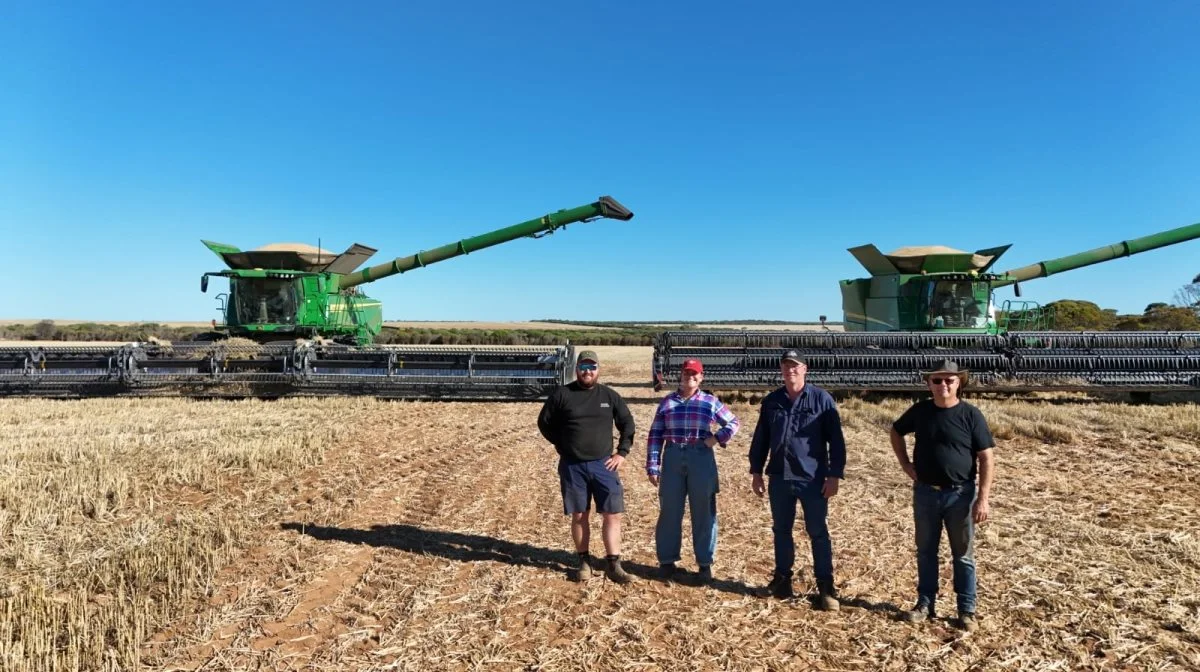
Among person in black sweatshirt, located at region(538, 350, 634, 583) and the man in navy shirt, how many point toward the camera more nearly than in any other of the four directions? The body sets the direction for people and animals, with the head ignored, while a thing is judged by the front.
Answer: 2

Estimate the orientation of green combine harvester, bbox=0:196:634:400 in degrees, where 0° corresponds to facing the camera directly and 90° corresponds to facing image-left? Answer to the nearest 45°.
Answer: approximately 45°

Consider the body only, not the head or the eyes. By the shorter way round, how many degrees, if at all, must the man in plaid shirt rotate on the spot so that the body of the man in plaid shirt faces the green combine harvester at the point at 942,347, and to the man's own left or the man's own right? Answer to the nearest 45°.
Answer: approximately 135° to the man's own left

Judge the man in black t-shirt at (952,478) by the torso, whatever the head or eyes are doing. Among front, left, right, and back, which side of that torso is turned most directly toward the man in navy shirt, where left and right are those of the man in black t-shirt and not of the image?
right

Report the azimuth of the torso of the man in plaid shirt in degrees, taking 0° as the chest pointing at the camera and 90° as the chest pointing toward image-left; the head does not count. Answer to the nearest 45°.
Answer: approximately 0°

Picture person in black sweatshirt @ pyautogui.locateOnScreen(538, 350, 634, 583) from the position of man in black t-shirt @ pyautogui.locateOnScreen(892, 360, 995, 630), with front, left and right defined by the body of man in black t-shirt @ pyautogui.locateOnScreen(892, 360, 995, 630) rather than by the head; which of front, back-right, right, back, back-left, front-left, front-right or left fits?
right

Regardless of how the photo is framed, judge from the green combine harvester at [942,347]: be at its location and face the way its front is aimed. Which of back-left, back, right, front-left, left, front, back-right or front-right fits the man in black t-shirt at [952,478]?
front-right

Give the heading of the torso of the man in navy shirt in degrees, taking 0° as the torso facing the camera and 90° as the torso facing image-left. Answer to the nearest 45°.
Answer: approximately 0°

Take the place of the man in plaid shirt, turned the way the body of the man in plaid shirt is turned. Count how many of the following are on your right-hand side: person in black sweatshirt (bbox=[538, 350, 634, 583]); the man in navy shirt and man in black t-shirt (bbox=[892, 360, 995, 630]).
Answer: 1
